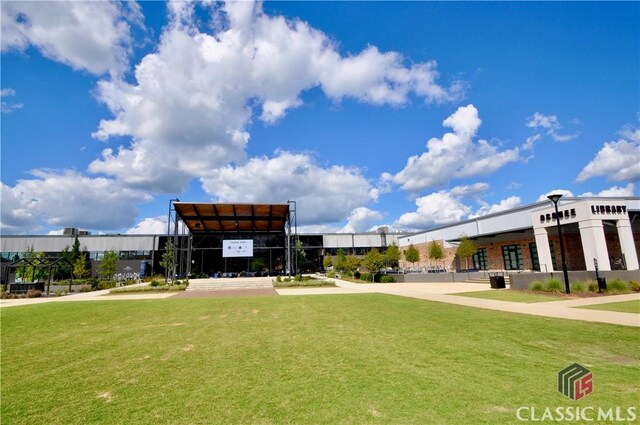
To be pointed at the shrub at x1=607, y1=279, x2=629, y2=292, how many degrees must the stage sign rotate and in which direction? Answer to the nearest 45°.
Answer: approximately 45° to its left

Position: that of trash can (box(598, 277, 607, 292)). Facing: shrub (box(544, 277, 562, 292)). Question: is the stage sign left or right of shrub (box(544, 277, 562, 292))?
right

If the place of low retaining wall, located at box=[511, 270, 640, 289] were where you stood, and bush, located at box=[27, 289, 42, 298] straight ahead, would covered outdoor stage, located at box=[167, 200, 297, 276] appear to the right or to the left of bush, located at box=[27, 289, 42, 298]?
right

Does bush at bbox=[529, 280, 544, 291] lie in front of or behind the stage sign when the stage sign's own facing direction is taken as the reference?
in front

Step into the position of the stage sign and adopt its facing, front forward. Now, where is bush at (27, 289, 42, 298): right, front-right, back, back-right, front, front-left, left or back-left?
front-right

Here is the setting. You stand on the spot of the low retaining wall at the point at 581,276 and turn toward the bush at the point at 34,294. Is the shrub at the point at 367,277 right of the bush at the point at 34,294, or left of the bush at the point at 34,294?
right

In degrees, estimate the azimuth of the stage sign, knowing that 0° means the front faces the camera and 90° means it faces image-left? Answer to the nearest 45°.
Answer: approximately 0°

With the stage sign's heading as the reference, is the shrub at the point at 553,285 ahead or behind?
ahead

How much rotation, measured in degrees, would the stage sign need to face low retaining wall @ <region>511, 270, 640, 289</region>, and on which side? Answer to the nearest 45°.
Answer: approximately 45° to its left

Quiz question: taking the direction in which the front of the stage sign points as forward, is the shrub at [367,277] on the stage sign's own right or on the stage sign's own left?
on the stage sign's own left
